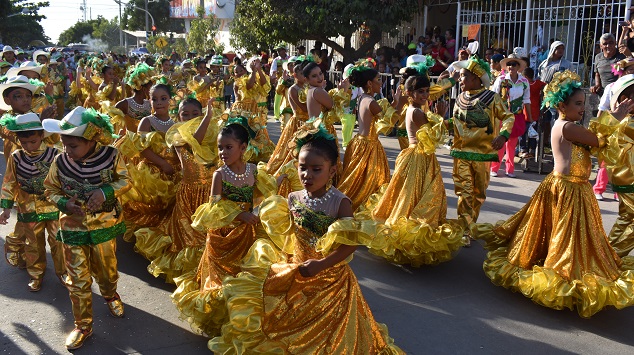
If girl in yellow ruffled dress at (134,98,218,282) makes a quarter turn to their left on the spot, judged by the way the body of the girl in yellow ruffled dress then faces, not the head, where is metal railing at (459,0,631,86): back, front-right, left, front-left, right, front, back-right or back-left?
front

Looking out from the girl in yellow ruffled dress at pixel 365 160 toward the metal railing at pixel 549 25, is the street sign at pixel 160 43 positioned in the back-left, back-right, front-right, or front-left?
front-left

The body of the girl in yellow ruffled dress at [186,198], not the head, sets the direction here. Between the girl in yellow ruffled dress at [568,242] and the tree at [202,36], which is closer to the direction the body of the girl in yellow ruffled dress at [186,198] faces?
the girl in yellow ruffled dress

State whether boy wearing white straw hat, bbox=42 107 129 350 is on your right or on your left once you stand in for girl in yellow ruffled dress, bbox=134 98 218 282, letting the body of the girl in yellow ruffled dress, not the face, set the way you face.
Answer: on your right

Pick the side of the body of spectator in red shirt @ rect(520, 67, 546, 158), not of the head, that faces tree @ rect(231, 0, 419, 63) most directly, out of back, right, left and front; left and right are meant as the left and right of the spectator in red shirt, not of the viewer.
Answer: front

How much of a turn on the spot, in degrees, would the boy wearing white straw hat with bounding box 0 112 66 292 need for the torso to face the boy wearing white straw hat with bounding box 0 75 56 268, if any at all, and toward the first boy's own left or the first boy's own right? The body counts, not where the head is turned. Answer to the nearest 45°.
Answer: approximately 180°
